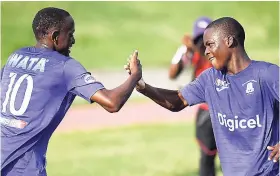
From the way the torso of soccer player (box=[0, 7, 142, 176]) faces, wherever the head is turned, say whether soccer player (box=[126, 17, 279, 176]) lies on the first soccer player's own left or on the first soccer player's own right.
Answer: on the first soccer player's own right

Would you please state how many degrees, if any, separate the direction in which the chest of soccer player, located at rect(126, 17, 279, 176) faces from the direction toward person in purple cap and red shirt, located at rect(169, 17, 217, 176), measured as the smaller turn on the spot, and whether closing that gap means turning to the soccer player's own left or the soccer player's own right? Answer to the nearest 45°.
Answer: approximately 135° to the soccer player's own right

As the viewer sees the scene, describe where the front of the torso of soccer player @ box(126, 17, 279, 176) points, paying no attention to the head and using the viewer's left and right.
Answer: facing the viewer and to the left of the viewer

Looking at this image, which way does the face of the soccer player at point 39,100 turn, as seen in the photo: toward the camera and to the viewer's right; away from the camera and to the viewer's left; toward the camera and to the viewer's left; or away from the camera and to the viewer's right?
away from the camera and to the viewer's right

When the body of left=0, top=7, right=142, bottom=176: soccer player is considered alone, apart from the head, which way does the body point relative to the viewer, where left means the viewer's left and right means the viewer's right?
facing away from the viewer and to the right of the viewer

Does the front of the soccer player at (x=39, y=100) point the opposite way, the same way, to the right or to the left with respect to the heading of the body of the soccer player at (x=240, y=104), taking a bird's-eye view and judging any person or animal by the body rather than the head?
the opposite way

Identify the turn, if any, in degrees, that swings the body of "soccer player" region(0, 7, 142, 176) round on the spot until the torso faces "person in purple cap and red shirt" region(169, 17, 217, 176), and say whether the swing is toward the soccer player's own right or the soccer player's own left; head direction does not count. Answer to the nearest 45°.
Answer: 0° — they already face them

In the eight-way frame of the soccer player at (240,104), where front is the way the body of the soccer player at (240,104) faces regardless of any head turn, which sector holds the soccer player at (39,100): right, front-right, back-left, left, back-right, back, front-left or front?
front-right
